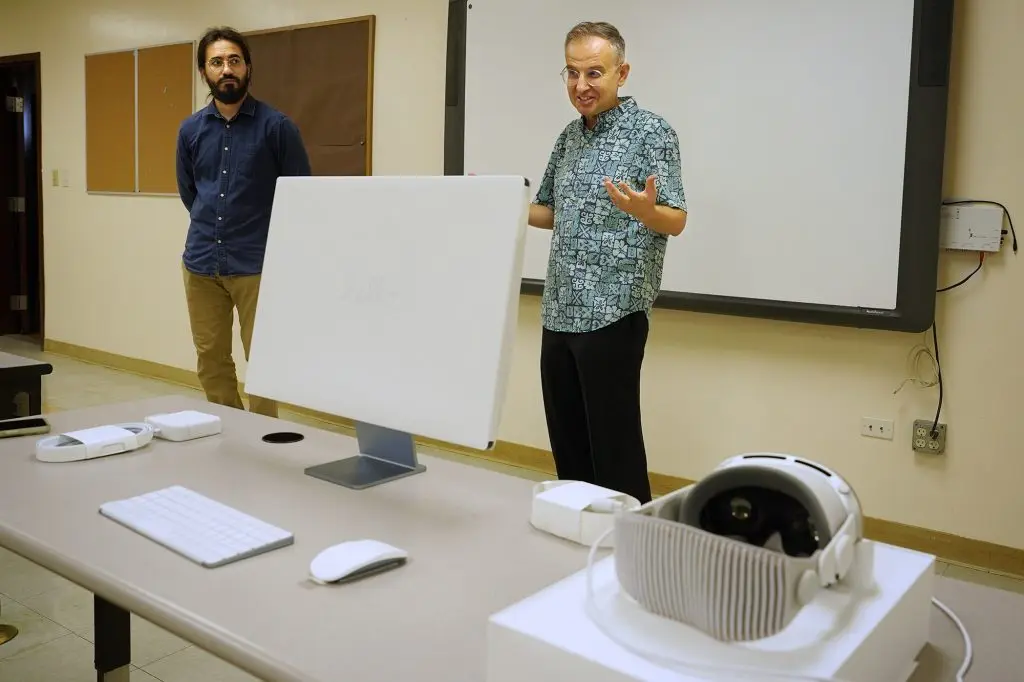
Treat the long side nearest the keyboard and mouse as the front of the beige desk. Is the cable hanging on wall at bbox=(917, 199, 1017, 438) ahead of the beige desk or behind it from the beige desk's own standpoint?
behind

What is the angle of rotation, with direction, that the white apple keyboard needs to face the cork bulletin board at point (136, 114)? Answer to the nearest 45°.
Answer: approximately 135° to its right

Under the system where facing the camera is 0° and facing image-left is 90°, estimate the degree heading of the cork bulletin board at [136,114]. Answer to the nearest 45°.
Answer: approximately 45°

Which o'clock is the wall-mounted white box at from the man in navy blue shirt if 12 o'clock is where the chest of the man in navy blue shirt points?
The wall-mounted white box is roughly at 10 o'clock from the man in navy blue shirt.

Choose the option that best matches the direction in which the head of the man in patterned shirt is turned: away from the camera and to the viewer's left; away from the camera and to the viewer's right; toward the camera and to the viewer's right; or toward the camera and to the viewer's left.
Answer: toward the camera and to the viewer's left

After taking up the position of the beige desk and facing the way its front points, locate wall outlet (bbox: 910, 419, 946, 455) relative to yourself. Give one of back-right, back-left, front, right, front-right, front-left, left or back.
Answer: back

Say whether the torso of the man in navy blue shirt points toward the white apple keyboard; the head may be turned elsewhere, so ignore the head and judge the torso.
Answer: yes

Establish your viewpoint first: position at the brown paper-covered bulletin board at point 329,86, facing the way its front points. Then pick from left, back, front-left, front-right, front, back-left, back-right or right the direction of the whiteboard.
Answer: left

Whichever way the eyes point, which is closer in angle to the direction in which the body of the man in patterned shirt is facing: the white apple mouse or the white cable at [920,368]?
the white apple mouse

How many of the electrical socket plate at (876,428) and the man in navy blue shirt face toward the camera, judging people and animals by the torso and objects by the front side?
2

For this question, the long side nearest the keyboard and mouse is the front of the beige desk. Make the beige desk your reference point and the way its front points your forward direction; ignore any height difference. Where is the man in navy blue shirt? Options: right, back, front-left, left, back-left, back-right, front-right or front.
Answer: back-right
